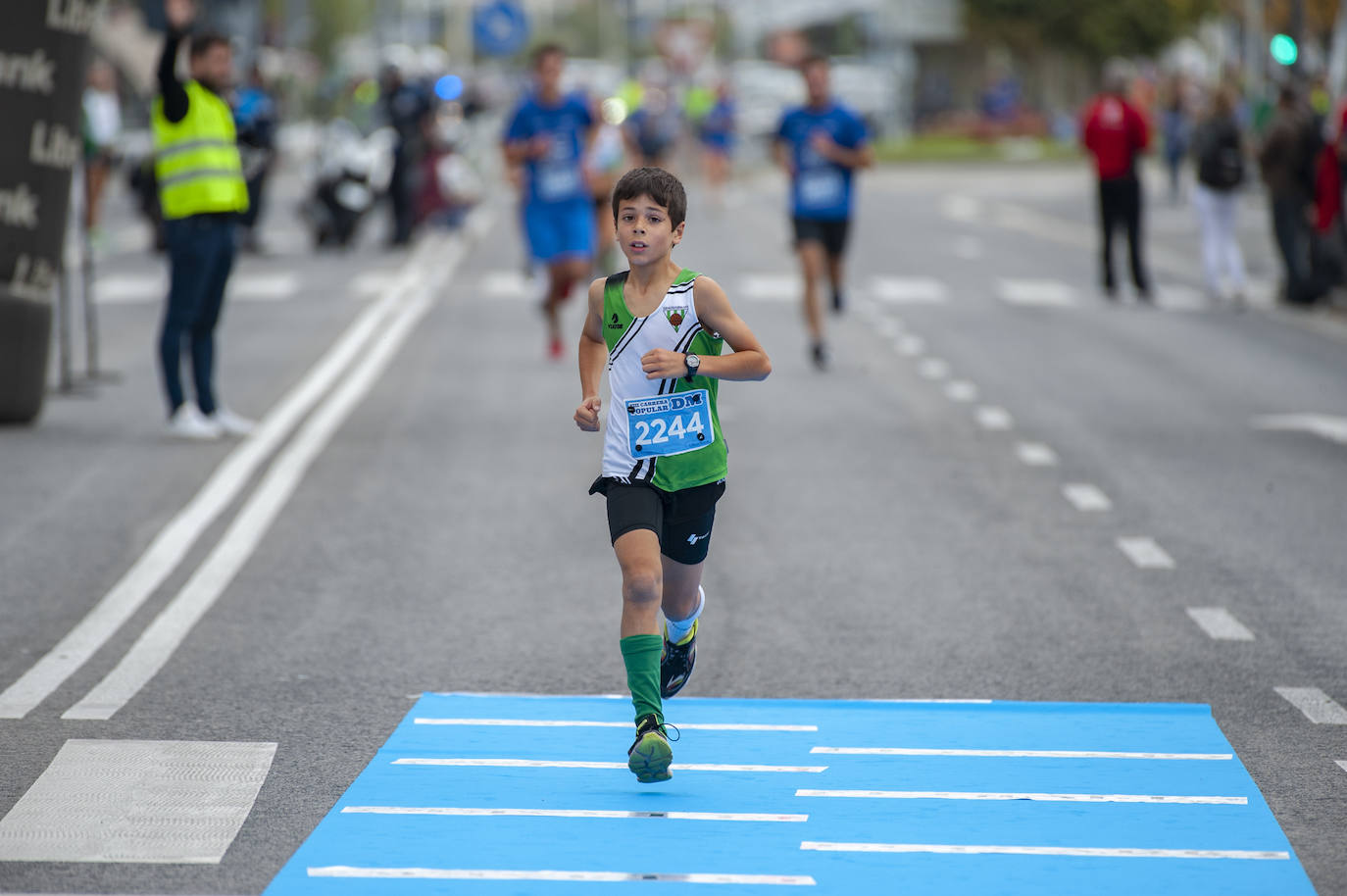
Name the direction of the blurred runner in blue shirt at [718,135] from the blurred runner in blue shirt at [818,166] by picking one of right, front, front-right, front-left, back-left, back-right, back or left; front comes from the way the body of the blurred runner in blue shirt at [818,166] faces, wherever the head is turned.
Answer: back

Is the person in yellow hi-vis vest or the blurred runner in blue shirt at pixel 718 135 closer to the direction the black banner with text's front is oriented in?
the person in yellow hi-vis vest

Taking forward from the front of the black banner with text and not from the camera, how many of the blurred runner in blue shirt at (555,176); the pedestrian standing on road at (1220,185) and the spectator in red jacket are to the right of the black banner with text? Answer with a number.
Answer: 0

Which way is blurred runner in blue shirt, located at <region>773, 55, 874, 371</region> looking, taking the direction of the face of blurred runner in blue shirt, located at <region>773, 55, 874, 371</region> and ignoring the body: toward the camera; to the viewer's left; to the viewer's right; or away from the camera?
toward the camera

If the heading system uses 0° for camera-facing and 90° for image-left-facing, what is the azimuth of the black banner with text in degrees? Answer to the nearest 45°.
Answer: approximately 0°

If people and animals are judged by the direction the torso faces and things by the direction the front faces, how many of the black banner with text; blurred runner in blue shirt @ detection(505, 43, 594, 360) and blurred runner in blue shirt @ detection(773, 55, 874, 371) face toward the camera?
3

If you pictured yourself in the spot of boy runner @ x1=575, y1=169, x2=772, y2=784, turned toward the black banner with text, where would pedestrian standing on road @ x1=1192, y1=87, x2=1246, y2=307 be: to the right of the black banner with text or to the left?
right

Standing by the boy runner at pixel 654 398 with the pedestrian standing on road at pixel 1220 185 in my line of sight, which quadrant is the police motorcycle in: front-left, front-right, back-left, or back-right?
front-left

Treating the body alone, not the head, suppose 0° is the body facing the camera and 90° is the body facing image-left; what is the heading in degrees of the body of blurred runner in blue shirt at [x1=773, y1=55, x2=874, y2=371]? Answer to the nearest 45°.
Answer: approximately 0°

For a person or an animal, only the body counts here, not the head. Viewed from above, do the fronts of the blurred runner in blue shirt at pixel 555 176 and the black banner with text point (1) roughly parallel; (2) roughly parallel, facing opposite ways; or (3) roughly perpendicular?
roughly parallel

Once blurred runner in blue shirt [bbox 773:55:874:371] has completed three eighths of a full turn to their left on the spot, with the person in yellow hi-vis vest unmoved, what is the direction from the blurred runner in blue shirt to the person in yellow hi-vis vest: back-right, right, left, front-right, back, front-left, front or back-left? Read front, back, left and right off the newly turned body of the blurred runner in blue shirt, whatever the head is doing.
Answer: back

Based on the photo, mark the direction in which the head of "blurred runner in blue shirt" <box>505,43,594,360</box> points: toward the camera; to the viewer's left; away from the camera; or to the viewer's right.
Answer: toward the camera

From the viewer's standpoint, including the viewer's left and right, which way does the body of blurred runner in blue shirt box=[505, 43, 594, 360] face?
facing the viewer

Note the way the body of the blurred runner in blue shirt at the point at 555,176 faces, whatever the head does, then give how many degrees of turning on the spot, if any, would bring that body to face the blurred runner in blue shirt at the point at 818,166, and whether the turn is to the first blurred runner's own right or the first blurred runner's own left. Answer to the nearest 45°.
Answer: approximately 90° to the first blurred runner's own left

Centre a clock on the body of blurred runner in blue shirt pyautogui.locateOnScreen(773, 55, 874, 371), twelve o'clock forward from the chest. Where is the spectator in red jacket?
The spectator in red jacket is roughly at 7 o'clock from the blurred runner in blue shirt.
